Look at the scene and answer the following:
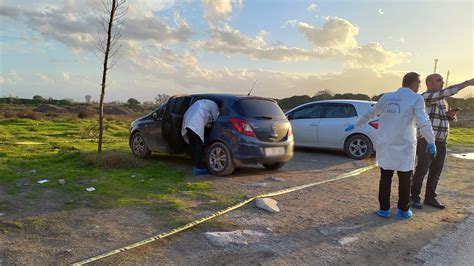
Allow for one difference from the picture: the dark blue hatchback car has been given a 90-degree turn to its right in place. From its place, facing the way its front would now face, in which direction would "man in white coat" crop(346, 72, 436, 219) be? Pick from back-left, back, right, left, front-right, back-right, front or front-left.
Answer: right

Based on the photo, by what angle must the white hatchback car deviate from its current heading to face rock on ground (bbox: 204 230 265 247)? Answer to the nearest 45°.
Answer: approximately 90° to its left

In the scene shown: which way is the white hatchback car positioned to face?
to the viewer's left

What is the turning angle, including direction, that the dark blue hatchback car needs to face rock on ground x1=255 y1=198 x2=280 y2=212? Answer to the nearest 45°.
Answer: approximately 135° to its left

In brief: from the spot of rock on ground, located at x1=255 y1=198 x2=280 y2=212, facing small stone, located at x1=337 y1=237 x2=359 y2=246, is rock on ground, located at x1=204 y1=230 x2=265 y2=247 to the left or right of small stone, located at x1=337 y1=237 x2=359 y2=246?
right

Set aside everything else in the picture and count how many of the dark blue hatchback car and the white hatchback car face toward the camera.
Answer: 0

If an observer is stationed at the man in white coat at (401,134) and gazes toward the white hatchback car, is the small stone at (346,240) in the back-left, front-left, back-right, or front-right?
back-left

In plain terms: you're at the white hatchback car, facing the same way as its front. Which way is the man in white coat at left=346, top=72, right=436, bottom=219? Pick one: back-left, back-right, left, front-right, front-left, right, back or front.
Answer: left

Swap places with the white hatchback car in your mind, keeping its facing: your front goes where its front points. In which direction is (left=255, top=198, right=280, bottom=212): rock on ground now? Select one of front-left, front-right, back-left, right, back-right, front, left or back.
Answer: left

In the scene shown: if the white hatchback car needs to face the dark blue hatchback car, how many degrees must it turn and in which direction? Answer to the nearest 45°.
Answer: approximately 45° to its left

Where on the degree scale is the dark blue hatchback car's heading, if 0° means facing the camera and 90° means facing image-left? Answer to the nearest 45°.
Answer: approximately 135°
